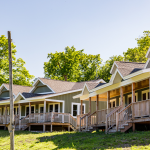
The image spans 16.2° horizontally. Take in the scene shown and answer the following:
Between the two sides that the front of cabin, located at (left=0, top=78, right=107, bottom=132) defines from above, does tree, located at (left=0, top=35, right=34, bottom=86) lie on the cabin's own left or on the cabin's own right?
on the cabin's own right

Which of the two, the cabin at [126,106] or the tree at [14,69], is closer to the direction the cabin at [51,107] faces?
the cabin

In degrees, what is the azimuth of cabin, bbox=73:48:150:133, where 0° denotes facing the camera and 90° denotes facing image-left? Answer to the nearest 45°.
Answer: approximately 45°

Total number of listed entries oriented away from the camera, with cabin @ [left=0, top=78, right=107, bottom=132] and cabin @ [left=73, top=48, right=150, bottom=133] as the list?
0

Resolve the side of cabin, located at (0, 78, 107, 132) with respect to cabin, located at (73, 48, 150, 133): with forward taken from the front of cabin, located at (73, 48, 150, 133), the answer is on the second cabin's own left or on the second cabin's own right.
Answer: on the second cabin's own right

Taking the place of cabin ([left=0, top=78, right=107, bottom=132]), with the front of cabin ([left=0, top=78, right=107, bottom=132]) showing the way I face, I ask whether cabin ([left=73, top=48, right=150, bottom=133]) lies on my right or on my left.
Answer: on my left
